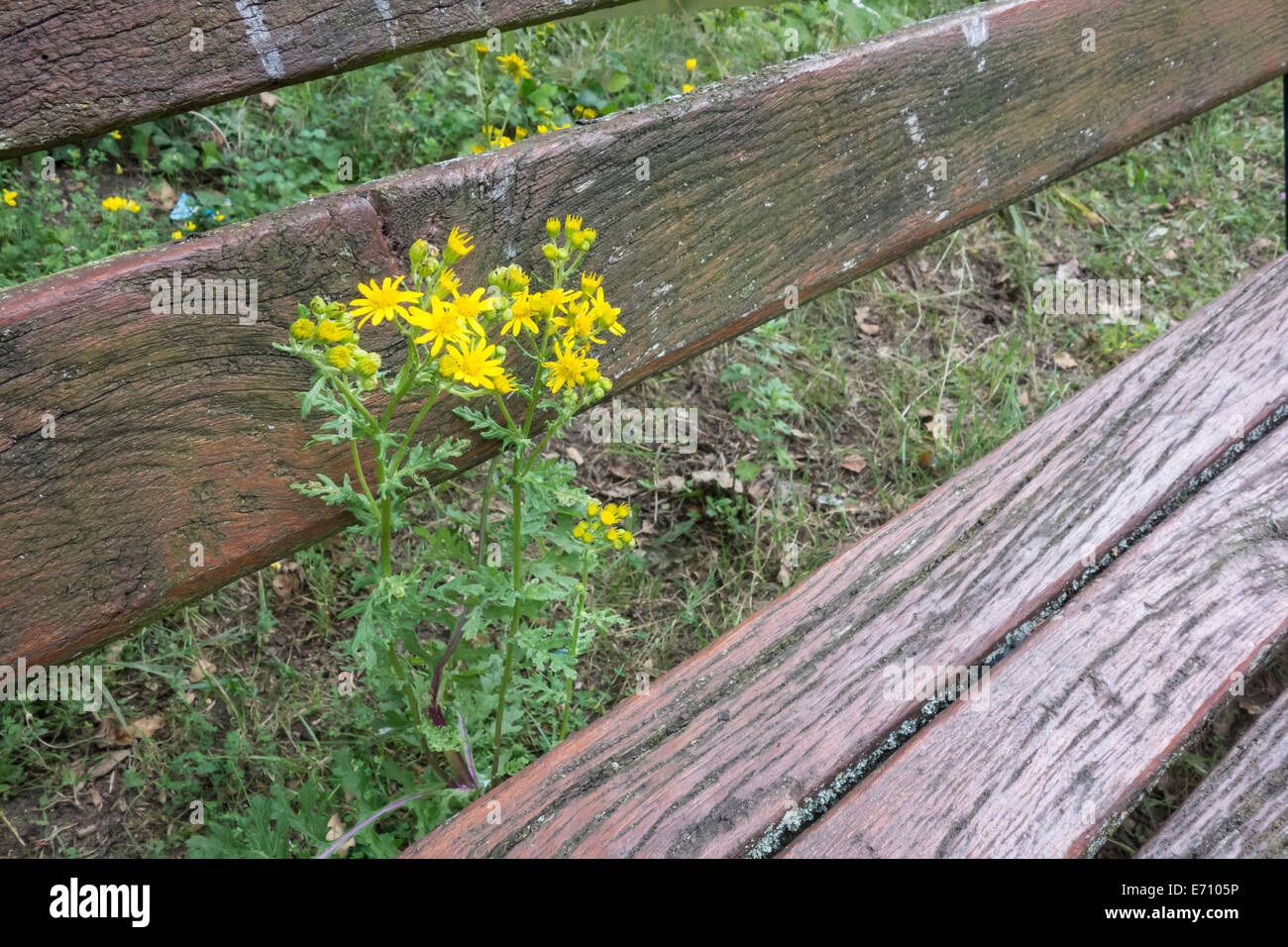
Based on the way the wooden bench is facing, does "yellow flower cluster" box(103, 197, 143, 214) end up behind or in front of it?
behind

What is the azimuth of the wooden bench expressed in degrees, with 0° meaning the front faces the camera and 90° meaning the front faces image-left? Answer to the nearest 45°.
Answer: approximately 315°
